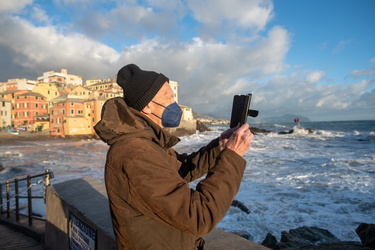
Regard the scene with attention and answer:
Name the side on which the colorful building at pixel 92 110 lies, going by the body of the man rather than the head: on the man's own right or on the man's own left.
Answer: on the man's own left

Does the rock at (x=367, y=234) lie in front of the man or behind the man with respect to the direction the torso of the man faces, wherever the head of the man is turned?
in front

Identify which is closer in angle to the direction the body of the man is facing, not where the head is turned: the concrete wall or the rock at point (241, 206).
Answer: the rock

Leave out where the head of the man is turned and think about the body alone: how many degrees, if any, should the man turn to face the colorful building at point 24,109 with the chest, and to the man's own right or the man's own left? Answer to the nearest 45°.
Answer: approximately 135° to the man's own left

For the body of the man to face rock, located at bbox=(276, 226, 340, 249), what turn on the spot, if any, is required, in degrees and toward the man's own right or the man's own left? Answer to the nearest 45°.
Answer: approximately 45° to the man's own left

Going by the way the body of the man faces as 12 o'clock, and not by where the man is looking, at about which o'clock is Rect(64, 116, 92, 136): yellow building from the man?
The yellow building is roughly at 8 o'clock from the man.

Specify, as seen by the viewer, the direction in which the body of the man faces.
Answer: to the viewer's right

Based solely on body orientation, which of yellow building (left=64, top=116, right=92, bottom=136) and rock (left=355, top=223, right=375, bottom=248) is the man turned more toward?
the rock

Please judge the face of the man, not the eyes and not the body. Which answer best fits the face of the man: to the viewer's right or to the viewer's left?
to the viewer's right

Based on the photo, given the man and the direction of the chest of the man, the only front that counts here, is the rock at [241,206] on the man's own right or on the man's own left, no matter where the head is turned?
on the man's own left
